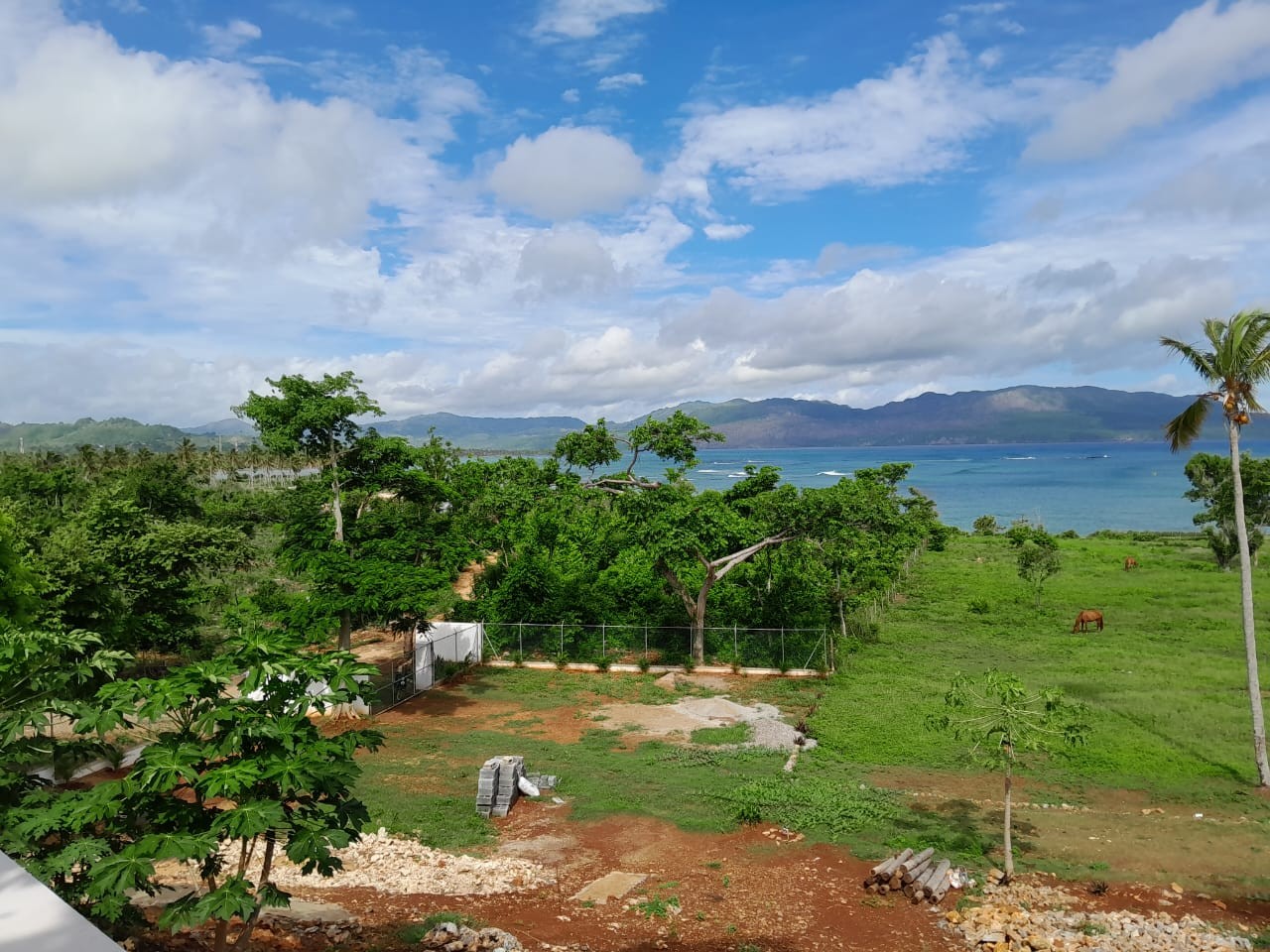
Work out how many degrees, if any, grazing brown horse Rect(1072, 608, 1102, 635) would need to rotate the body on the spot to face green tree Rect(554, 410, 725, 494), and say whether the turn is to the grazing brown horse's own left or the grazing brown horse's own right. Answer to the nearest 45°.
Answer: approximately 45° to the grazing brown horse's own left

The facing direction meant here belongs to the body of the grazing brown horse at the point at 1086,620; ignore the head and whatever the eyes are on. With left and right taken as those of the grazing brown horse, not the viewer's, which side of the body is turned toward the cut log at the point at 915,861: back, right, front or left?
left

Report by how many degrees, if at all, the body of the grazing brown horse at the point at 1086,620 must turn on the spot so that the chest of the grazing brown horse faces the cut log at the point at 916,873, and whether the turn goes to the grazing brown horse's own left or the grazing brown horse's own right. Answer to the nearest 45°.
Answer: approximately 90° to the grazing brown horse's own left

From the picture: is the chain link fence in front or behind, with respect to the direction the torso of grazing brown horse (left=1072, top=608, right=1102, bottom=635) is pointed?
in front

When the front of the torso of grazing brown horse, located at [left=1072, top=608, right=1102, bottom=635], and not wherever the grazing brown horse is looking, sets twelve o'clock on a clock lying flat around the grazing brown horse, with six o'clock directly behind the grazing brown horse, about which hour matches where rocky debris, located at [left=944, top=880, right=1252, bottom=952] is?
The rocky debris is roughly at 9 o'clock from the grazing brown horse.

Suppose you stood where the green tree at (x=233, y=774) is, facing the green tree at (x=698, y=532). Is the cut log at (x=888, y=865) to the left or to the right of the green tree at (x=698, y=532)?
right

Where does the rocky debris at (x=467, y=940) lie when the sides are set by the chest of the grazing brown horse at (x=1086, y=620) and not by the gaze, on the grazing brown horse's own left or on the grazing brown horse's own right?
on the grazing brown horse's own left

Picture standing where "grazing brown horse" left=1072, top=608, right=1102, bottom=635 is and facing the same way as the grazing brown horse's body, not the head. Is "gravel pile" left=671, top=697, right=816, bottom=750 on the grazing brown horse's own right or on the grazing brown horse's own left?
on the grazing brown horse's own left

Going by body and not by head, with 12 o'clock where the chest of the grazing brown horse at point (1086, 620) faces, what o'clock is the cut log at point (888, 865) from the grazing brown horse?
The cut log is roughly at 9 o'clock from the grazing brown horse.

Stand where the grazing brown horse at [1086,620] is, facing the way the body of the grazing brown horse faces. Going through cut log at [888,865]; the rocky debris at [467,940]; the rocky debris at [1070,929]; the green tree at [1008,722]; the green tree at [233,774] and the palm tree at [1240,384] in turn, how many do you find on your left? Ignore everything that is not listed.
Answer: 6

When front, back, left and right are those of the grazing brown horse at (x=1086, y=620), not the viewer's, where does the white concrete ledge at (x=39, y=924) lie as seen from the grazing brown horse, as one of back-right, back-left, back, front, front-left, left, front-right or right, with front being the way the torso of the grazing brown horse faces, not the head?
left

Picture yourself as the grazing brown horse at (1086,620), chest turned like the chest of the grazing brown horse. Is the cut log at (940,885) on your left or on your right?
on your left

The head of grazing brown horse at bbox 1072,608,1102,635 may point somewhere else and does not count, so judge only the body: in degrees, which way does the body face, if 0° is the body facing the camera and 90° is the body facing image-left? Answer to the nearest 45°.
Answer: approximately 90°
